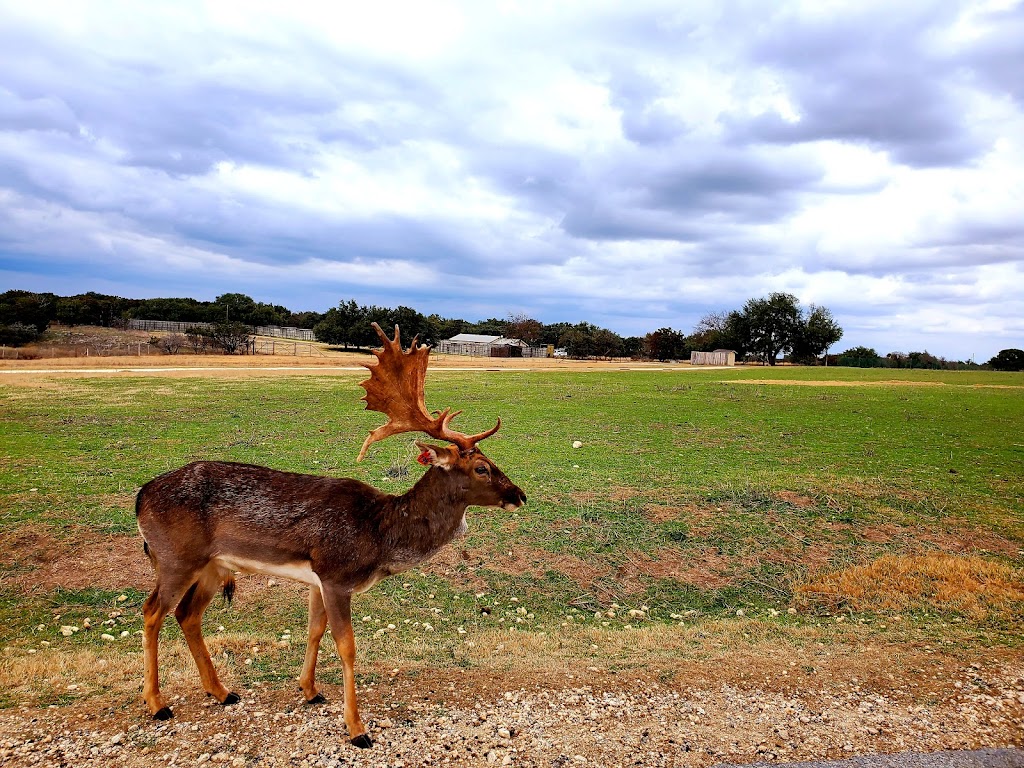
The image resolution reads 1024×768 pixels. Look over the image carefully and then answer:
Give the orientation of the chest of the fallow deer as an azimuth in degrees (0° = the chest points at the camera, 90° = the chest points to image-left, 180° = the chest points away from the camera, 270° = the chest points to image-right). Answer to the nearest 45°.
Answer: approximately 270°
